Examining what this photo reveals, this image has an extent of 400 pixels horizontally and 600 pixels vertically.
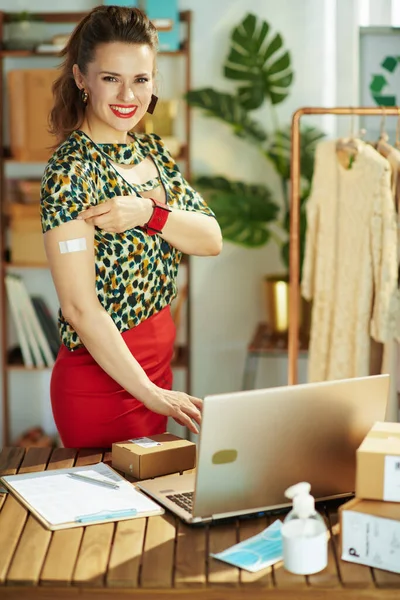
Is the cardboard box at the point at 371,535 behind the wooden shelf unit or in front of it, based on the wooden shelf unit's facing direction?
in front

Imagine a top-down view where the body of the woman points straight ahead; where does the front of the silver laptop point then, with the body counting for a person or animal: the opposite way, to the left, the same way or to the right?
the opposite way

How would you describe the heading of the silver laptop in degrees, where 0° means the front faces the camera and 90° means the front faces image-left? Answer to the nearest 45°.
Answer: approximately 135°

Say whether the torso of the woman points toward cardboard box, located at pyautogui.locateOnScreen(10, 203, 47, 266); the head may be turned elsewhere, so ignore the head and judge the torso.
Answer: no

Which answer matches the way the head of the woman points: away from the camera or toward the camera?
toward the camera

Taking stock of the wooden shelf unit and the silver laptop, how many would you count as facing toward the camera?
1

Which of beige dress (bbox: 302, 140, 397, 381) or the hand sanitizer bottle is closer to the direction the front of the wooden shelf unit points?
the hand sanitizer bottle

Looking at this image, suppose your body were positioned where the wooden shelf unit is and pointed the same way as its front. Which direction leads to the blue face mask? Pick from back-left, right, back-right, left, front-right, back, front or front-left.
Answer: front

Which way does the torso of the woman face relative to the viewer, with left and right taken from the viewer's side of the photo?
facing the viewer and to the right of the viewer

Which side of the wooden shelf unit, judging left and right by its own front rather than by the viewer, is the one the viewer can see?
front

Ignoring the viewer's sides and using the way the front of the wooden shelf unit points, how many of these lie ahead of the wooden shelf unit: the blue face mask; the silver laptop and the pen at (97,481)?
3

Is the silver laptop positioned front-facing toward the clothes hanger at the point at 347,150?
no

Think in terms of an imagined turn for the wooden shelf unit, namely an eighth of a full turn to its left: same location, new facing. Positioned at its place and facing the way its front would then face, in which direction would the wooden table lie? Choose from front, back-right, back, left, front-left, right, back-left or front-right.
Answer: front-right

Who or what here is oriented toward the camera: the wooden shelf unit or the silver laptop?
the wooden shelf unit
